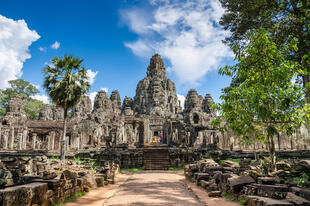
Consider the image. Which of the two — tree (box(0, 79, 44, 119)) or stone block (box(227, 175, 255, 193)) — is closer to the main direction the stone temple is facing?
the stone block

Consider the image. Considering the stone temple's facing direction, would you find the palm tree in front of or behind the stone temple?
in front

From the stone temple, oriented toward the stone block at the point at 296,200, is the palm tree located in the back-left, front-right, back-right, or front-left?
front-right

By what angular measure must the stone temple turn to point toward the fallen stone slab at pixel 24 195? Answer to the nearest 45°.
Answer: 0° — it already faces it

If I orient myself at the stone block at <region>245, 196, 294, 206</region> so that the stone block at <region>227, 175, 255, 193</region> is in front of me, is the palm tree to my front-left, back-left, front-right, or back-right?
front-left

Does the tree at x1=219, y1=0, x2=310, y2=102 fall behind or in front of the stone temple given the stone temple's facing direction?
in front

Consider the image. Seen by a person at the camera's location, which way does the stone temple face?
facing the viewer

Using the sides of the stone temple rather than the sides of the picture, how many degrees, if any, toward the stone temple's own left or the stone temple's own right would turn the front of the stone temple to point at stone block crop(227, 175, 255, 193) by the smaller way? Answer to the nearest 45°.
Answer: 0° — it already faces it

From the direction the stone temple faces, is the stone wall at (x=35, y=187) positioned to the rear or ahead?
ahead

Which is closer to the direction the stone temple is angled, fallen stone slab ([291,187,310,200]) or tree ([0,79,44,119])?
the fallen stone slab

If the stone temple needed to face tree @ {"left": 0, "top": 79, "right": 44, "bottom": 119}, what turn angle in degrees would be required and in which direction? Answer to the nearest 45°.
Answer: approximately 135° to its right

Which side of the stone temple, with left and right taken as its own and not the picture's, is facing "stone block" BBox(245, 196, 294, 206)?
front
